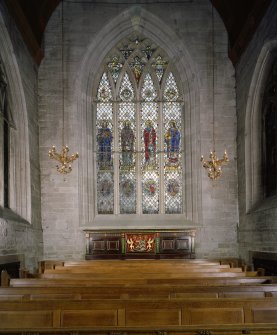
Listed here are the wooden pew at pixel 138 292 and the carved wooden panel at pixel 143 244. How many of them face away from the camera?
1

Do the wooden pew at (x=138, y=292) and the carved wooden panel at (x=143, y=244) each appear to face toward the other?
yes

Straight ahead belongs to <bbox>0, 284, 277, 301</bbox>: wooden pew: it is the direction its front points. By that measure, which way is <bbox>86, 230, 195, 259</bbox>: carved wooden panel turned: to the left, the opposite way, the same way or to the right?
the opposite way

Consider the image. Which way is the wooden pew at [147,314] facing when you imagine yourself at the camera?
facing away from the viewer

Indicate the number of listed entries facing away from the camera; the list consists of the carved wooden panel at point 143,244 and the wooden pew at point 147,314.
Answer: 1

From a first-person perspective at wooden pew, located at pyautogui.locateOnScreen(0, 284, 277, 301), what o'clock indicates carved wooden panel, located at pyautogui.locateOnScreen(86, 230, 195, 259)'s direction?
The carved wooden panel is roughly at 12 o'clock from the wooden pew.

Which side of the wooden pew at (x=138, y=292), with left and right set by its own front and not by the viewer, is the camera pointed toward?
back

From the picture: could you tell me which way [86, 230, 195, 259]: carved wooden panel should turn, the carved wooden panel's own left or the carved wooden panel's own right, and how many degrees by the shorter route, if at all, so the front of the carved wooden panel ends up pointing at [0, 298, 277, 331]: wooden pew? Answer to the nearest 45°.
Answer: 0° — it already faces it

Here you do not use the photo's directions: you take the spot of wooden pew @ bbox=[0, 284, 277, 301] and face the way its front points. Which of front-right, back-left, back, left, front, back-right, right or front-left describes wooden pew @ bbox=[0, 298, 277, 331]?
back

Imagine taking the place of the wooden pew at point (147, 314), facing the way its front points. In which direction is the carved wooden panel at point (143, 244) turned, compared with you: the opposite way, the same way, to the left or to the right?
the opposite way

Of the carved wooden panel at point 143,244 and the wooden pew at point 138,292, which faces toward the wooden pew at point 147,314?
the carved wooden panel

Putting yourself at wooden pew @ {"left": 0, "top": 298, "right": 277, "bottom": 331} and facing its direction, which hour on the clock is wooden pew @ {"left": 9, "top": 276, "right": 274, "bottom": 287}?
wooden pew @ {"left": 9, "top": 276, "right": 274, "bottom": 287} is roughly at 12 o'clock from wooden pew @ {"left": 0, "top": 298, "right": 277, "bottom": 331}.

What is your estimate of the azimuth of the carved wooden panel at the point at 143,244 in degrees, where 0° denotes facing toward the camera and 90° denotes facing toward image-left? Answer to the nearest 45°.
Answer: approximately 0°

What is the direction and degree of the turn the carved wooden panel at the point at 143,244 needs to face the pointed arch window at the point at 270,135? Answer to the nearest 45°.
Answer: approximately 45° to its left

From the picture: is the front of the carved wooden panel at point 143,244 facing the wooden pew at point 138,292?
yes
